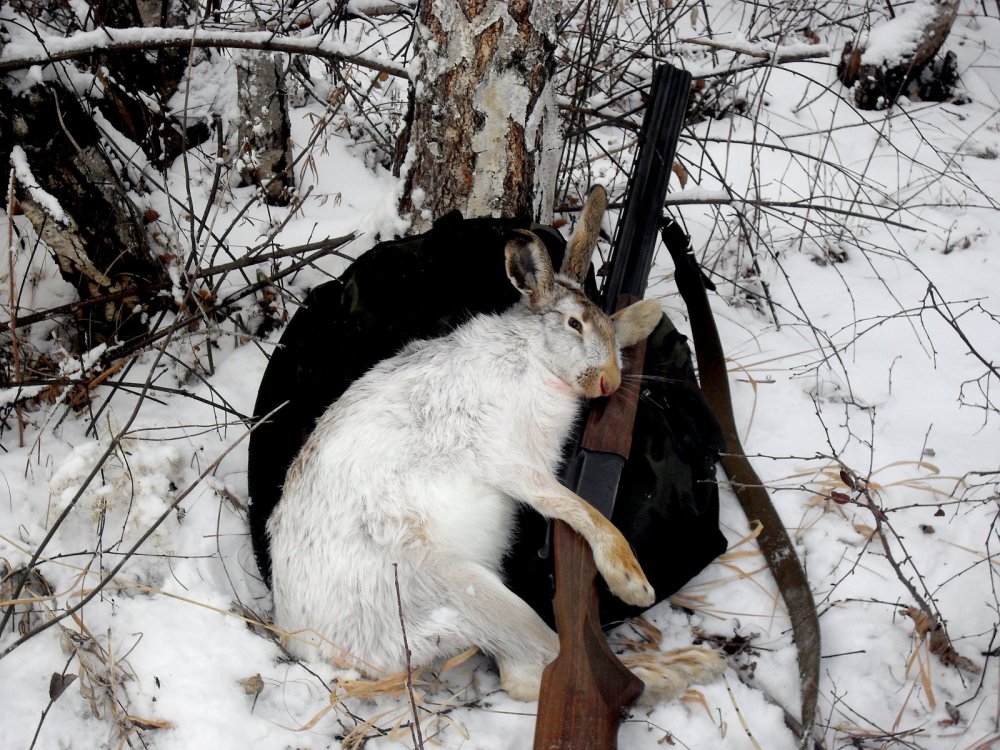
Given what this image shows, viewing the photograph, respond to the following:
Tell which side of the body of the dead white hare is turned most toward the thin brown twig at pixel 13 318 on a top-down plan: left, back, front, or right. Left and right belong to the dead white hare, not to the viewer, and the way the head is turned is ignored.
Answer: back

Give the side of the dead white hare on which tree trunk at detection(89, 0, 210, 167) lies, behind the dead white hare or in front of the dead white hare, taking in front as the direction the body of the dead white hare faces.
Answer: behind

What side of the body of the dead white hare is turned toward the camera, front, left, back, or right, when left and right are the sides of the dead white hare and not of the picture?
right

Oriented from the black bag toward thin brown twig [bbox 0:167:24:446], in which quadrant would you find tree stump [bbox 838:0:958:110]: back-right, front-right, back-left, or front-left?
back-right
